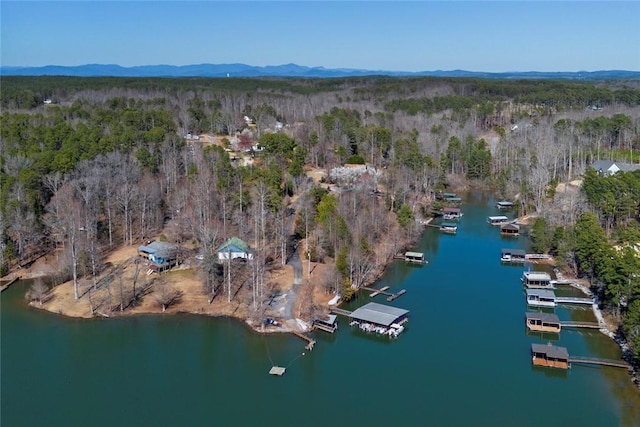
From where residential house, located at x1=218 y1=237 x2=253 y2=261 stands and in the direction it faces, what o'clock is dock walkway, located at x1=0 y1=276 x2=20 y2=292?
The dock walkway is roughly at 3 o'clock from the residential house.

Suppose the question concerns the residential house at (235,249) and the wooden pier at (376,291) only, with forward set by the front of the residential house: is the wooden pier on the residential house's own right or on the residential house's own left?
on the residential house's own left

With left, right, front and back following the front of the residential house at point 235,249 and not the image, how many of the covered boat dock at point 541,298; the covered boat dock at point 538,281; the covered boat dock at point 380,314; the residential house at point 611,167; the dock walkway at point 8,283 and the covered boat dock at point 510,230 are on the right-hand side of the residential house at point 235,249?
1

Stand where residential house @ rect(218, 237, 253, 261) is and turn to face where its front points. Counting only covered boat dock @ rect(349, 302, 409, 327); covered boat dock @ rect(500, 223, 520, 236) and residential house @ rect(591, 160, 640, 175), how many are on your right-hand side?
0

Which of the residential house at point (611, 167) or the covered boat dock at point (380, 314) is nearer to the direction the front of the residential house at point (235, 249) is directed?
the covered boat dock

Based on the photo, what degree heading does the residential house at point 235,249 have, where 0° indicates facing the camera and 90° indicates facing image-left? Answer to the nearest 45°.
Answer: approximately 0°

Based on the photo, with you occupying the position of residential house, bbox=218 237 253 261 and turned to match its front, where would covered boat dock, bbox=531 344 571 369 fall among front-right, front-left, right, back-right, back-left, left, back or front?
front-left

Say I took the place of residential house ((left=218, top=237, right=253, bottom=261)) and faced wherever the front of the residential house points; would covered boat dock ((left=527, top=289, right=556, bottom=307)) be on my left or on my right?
on my left

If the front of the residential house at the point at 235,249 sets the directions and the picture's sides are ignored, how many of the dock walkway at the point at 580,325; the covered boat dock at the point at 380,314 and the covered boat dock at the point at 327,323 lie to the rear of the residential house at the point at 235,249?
0

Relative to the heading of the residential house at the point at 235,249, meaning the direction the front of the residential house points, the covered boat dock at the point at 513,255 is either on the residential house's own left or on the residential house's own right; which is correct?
on the residential house's own left

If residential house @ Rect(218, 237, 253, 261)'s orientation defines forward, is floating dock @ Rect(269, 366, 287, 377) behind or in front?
in front

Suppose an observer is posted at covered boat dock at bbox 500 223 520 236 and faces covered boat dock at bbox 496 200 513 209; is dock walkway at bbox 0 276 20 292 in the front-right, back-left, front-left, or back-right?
back-left

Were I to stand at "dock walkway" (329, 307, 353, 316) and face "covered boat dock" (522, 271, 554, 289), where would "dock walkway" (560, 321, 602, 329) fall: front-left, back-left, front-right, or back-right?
front-right

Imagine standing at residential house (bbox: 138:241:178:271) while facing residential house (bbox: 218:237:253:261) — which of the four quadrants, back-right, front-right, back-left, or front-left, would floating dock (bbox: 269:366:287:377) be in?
front-right

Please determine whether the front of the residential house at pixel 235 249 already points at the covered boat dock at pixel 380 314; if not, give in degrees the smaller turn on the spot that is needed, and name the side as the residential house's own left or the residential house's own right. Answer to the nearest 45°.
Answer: approximately 45° to the residential house's own left

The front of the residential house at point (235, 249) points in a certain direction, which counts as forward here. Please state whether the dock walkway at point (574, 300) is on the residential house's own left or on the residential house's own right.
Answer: on the residential house's own left

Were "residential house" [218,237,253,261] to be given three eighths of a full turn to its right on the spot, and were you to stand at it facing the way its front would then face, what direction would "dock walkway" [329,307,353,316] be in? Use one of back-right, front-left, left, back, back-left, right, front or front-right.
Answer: back

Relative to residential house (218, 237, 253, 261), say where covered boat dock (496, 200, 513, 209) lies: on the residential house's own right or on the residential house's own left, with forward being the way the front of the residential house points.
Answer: on the residential house's own left
